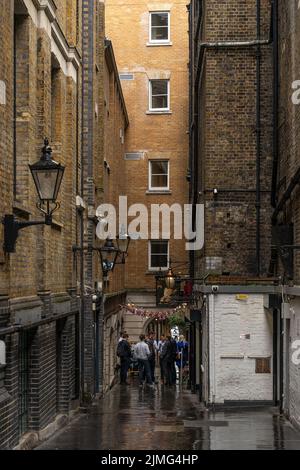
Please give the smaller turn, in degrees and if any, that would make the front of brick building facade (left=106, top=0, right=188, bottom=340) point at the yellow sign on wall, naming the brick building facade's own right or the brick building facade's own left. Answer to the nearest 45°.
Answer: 0° — it already faces it

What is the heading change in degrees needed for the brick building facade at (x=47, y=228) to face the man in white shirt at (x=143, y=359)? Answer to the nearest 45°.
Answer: approximately 90° to its left

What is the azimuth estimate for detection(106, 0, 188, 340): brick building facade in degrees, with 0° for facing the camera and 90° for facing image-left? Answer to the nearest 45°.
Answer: approximately 0°

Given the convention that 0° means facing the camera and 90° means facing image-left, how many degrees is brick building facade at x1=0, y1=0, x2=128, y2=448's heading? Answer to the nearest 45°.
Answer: approximately 270°
